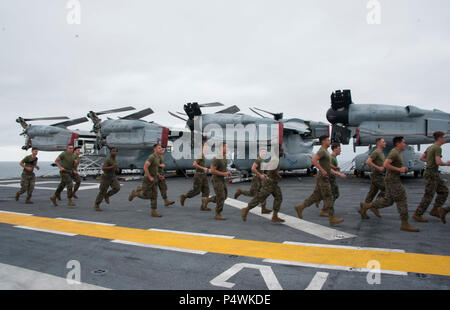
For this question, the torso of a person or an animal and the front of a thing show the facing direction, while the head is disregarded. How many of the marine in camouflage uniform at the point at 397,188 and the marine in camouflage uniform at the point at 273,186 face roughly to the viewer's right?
2

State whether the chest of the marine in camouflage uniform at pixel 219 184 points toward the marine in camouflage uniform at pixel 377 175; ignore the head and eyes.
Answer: yes

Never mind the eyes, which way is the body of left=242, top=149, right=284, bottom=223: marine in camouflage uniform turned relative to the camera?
to the viewer's right

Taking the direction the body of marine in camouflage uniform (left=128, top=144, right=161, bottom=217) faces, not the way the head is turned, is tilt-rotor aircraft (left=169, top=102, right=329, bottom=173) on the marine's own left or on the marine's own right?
on the marine's own left

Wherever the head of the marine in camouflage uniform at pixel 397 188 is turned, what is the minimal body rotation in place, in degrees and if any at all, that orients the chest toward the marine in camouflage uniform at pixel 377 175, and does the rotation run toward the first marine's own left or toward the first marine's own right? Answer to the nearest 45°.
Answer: approximately 90° to the first marine's own left
